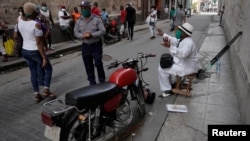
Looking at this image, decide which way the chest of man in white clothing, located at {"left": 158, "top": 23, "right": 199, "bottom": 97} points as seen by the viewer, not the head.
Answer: to the viewer's left

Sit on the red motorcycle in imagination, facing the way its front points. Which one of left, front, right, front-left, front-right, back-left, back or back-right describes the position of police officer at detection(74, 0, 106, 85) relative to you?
front-left

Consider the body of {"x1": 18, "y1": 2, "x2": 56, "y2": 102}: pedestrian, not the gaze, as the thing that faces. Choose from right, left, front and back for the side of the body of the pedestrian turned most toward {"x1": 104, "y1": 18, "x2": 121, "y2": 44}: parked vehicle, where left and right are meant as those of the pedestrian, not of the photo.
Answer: front

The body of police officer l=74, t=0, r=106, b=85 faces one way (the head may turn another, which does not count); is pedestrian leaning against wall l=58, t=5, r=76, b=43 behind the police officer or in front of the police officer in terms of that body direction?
behind

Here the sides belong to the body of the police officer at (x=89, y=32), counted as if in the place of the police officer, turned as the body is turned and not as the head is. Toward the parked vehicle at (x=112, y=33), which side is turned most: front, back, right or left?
back

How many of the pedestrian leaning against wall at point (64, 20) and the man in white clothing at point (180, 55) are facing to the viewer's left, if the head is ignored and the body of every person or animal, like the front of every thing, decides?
1

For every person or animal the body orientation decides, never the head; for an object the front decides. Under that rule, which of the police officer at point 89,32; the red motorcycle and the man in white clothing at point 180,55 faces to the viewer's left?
the man in white clothing

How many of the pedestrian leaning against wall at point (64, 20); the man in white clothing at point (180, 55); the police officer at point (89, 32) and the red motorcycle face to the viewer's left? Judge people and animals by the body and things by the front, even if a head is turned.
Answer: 1

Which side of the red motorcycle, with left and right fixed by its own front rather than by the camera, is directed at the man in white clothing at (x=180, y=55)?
front

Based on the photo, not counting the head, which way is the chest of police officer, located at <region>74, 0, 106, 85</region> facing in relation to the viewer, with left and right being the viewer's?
facing the viewer

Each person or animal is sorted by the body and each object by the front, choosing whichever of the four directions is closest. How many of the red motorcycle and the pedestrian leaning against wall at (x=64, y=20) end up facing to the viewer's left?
0

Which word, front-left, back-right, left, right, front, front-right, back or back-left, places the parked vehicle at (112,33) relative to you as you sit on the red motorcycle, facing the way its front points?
front-left

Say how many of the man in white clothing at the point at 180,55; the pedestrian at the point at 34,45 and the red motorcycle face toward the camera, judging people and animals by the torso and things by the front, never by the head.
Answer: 0
